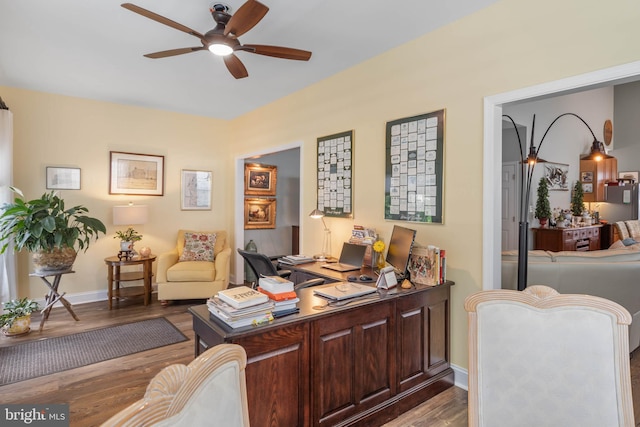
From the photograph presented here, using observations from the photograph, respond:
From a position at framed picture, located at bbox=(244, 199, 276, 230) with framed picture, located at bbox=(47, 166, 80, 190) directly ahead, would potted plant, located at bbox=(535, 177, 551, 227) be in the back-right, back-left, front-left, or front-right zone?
back-left

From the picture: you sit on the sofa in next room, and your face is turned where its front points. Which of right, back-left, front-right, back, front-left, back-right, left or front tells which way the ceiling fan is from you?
back-left

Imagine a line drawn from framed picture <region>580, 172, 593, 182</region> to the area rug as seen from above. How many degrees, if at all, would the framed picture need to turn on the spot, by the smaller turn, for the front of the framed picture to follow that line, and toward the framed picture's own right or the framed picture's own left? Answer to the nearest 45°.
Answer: approximately 45° to the framed picture's own right

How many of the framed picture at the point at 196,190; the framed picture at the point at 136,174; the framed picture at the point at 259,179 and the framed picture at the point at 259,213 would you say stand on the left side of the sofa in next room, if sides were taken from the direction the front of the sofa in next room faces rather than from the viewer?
4

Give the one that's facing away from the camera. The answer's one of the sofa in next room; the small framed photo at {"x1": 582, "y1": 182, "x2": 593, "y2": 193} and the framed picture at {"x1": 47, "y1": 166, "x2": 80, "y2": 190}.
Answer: the sofa in next room

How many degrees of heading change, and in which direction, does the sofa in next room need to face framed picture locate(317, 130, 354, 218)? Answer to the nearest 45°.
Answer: approximately 90° to its left

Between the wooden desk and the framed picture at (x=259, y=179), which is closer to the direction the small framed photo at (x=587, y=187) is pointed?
the wooden desk

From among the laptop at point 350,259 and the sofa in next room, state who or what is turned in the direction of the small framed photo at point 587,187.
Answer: the sofa in next room

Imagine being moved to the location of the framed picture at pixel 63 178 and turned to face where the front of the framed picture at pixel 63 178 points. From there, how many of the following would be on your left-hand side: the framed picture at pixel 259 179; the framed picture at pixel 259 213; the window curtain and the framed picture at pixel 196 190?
3
